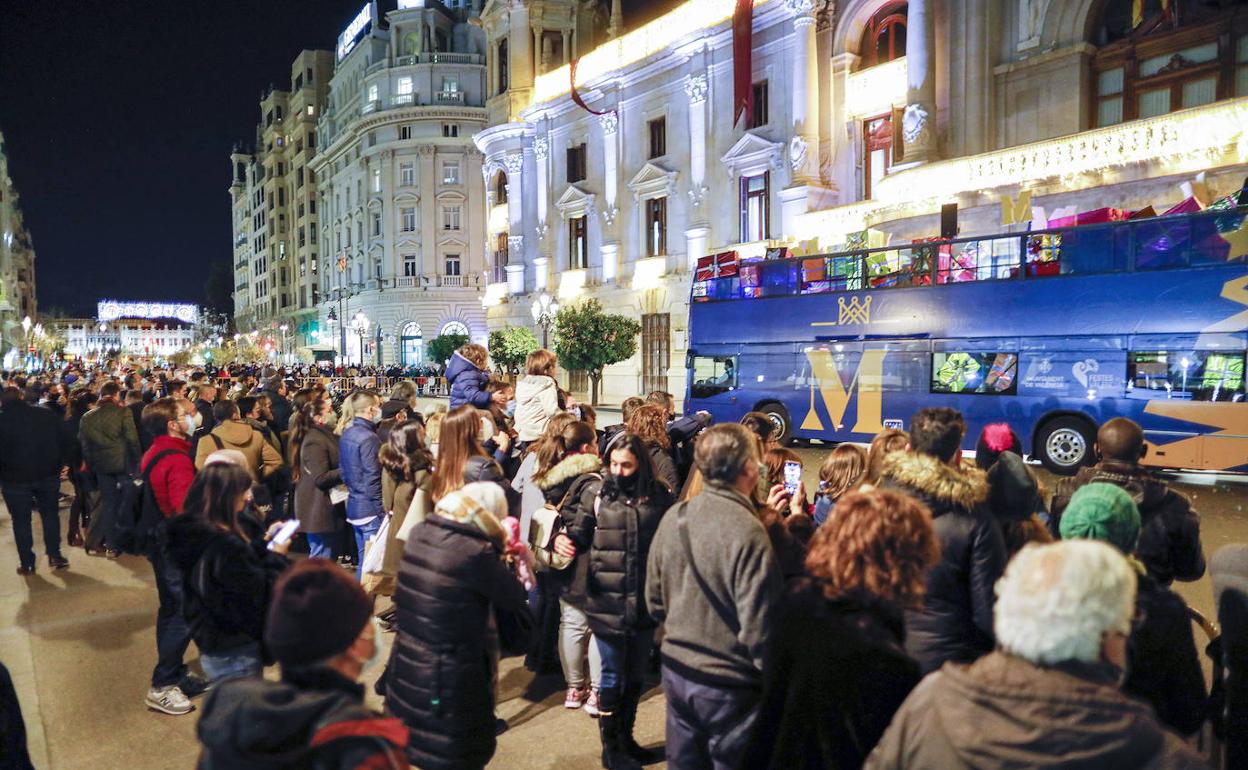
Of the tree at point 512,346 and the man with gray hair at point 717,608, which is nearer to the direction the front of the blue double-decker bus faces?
the tree

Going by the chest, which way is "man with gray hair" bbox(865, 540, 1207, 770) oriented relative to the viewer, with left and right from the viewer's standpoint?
facing away from the viewer and to the right of the viewer

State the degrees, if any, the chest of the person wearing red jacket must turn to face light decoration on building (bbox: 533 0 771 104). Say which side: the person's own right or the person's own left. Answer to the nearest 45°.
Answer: approximately 45° to the person's own left

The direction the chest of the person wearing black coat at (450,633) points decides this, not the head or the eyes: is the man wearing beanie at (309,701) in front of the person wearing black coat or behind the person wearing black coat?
behind

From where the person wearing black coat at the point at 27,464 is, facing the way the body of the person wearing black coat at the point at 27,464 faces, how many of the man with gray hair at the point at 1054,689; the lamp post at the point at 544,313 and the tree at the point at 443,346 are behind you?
1

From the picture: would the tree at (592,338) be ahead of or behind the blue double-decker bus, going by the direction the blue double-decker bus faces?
ahead

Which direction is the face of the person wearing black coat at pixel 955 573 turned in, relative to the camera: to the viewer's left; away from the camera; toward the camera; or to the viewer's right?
away from the camera

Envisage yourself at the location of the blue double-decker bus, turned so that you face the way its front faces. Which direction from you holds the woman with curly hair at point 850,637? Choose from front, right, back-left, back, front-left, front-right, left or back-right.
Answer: back-left

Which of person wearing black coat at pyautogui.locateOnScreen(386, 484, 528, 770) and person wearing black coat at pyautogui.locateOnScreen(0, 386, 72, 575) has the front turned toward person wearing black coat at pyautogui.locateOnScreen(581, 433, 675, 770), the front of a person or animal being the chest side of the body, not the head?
person wearing black coat at pyautogui.locateOnScreen(386, 484, 528, 770)

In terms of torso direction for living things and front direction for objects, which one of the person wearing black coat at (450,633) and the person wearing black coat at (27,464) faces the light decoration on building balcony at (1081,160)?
the person wearing black coat at (450,633)

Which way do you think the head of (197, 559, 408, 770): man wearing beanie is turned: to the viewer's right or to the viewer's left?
to the viewer's right

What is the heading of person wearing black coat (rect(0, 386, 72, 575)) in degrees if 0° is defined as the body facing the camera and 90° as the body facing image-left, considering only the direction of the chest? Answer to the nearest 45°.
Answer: approximately 180°

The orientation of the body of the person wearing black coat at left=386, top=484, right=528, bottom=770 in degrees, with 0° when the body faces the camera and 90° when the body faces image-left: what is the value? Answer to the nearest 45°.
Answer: approximately 225°

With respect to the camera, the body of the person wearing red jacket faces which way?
to the viewer's right

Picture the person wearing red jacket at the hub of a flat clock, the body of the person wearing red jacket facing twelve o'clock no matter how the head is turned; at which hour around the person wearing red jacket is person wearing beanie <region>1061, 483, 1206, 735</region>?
The person wearing beanie is roughly at 2 o'clock from the person wearing red jacket.

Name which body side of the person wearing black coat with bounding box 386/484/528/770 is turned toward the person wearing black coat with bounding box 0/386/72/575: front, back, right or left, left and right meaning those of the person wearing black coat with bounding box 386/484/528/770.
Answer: left

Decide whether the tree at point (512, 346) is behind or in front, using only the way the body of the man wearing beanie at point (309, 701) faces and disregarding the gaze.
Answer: in front

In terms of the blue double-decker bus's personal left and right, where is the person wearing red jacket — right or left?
on its left

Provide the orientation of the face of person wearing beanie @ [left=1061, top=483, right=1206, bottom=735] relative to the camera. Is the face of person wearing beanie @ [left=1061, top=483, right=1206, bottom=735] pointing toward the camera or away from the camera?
away from the camera
